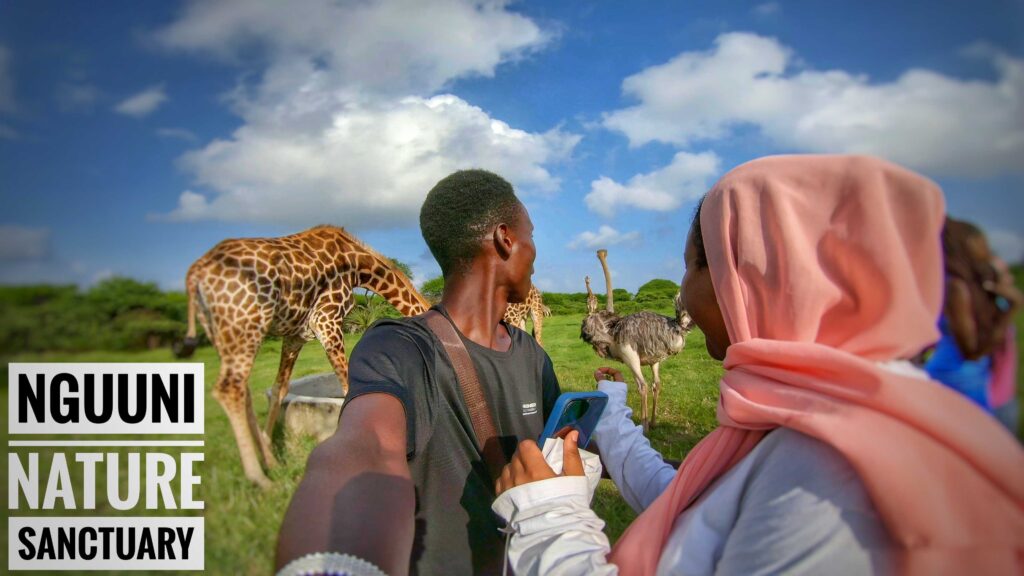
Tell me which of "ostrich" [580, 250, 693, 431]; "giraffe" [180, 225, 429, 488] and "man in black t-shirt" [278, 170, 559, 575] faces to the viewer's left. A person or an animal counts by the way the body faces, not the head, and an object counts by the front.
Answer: the ostrich

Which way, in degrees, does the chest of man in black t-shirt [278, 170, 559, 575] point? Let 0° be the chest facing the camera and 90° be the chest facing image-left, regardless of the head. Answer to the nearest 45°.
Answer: approximately 315°

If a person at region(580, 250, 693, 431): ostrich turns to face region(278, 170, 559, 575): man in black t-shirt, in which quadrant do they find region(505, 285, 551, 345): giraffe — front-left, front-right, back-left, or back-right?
back-right

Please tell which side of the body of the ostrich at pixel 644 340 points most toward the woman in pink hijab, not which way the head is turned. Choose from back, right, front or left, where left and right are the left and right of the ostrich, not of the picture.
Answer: left

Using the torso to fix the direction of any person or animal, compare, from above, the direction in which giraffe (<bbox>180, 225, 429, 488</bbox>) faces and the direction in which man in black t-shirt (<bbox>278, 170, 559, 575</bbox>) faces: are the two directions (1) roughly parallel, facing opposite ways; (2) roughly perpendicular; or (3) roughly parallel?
roughly perpendicular

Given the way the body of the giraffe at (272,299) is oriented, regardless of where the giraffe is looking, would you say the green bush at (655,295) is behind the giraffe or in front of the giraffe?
in front

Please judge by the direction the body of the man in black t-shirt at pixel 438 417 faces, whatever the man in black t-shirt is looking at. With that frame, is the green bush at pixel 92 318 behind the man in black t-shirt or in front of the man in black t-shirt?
behind
